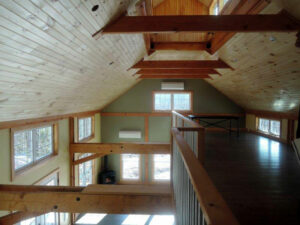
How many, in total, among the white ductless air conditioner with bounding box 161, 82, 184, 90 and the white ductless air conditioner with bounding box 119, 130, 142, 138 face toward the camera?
2

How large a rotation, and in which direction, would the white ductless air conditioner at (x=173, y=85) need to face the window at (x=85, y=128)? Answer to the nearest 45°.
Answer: approximately 90° to its right

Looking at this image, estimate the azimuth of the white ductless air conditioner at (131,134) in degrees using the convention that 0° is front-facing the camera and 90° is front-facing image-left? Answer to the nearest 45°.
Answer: approximately 0°

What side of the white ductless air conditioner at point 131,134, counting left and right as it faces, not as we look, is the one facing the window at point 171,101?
left

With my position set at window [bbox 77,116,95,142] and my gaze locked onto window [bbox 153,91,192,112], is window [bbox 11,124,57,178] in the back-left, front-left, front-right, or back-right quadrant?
back-right

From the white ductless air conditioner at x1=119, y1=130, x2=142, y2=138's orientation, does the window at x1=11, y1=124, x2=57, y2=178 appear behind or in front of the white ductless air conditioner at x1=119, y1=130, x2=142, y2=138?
in front

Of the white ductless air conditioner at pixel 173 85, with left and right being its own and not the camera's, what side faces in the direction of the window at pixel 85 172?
right
